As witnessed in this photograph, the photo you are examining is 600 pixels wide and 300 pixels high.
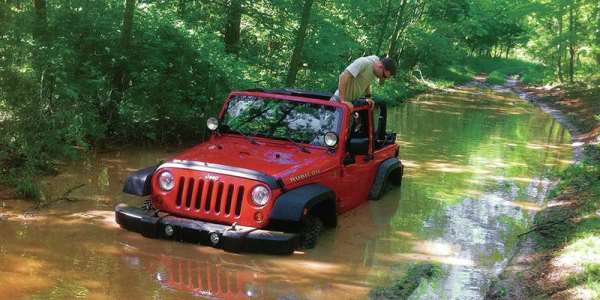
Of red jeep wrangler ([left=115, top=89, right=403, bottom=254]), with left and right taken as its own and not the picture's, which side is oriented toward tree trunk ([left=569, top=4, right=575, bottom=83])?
back

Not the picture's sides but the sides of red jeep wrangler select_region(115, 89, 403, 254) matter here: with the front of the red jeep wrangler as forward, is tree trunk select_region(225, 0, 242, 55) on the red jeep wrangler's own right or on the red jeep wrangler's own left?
on the red jeep wrangler's own right

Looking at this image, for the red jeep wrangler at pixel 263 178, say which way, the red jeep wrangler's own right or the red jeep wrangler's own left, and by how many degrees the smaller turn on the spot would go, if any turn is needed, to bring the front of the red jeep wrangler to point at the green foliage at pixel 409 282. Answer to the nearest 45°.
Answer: approximately 90° to the red jeep wrangler's own left

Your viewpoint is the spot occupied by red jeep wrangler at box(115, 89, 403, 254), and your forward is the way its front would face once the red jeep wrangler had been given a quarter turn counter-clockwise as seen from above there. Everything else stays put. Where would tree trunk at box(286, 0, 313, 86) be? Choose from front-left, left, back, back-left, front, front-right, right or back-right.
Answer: back-left

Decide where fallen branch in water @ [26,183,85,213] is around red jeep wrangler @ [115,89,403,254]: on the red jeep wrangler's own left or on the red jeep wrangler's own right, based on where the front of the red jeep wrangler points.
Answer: on the red jeep wrangler's own right

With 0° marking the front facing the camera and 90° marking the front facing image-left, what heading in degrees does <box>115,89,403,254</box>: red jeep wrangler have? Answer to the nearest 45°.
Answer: approximately 45°
